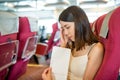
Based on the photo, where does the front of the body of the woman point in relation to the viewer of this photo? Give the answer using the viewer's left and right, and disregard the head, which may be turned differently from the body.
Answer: facing the viewer and to the left of the viewer

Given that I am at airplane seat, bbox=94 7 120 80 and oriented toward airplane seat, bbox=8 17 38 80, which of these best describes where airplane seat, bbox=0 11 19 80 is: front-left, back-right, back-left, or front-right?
front-left

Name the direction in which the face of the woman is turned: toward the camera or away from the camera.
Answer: toward the camera

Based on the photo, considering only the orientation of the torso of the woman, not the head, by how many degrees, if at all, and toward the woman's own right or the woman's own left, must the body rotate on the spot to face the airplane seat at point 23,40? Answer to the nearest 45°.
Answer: approximately 90° to the woman's own right

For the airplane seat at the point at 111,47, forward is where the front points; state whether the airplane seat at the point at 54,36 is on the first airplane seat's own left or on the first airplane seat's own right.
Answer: on the first airplane seat's own right
